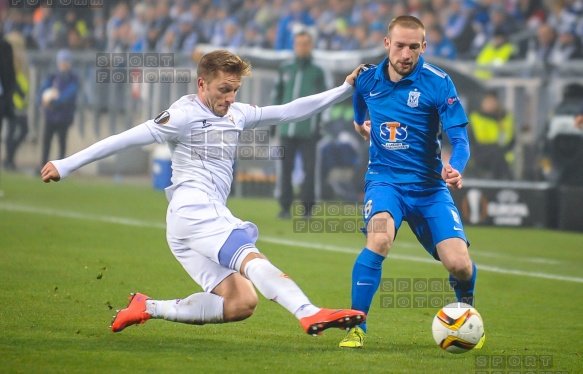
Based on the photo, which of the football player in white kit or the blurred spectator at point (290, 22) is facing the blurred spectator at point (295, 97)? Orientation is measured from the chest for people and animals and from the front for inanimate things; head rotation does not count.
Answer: the blurred spectator at point (290, 22)

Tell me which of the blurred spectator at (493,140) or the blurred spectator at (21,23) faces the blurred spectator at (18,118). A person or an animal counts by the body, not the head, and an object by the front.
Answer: the blurred spectator at (21,23)

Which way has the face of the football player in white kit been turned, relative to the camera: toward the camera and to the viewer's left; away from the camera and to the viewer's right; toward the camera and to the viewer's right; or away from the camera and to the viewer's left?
toward the camera and to the viewer's right

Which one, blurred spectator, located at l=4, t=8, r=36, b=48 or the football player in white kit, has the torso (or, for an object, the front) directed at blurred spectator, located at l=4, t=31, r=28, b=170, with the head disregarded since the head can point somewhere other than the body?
blurred spectator, located at l=4, t=8, r=36, b=48

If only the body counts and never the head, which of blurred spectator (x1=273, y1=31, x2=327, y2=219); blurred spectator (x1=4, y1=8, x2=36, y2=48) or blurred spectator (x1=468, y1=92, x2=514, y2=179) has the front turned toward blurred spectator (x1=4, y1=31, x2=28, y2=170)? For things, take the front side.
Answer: blurred spectator (x1=4, y1=8, x2=36, y2=48)

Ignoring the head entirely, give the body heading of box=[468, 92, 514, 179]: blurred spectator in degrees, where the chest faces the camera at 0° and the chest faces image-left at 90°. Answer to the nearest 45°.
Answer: approximately 0°

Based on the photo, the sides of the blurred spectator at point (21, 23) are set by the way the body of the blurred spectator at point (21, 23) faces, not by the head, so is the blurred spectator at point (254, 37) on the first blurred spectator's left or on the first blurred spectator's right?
on the first blurred spectator's left
